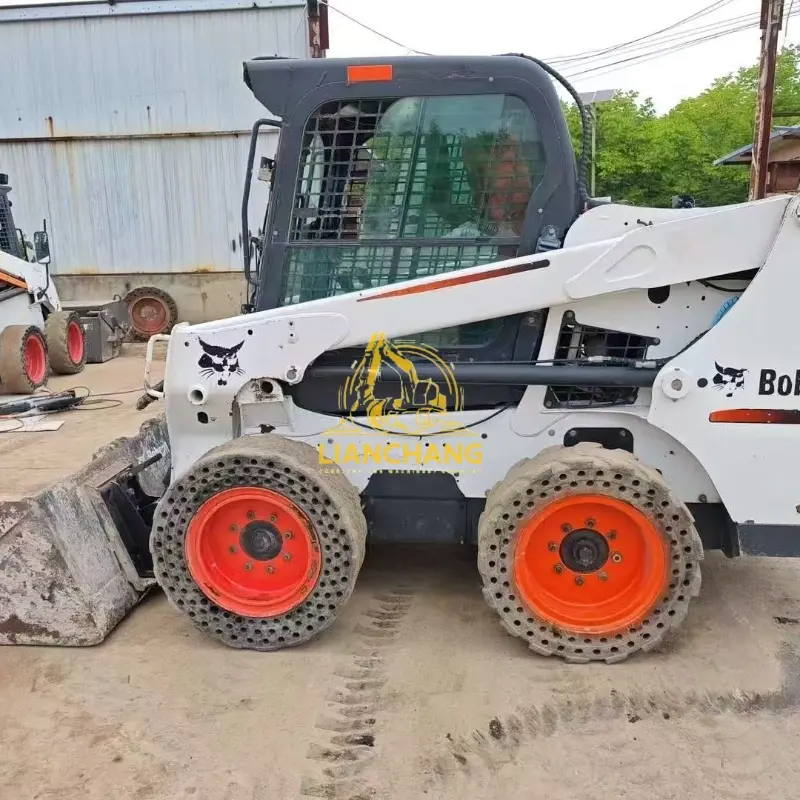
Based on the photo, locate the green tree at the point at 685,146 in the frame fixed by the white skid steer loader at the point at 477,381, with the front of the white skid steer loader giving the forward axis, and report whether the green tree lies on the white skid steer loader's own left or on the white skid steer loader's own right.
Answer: on the white skid steer loader's own right

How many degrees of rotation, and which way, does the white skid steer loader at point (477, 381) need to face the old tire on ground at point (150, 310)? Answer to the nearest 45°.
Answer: approximately 45° to its right

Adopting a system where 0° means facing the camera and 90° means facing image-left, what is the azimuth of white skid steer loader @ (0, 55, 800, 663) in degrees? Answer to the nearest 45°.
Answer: approximately 90°

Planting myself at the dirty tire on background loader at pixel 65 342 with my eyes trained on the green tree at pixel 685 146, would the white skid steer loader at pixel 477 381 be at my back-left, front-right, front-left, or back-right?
back-right

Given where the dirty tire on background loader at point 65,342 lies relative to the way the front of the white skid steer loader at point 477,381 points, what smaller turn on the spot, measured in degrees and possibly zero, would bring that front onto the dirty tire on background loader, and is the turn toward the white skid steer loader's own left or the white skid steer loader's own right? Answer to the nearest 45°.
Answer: approximately 45° to the white skid steer loader's own right

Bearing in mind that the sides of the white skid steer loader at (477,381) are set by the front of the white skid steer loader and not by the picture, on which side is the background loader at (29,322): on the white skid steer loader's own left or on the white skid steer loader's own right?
on the white skid steer loader's own right

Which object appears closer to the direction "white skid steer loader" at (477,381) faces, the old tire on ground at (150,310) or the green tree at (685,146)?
the old tire on ground

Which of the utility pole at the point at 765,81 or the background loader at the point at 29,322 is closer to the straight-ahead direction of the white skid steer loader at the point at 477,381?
the background loader

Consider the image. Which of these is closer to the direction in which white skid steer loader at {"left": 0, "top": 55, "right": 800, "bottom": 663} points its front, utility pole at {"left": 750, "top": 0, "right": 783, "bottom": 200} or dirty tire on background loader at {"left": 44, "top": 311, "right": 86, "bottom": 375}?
the dirty tire on background loader
